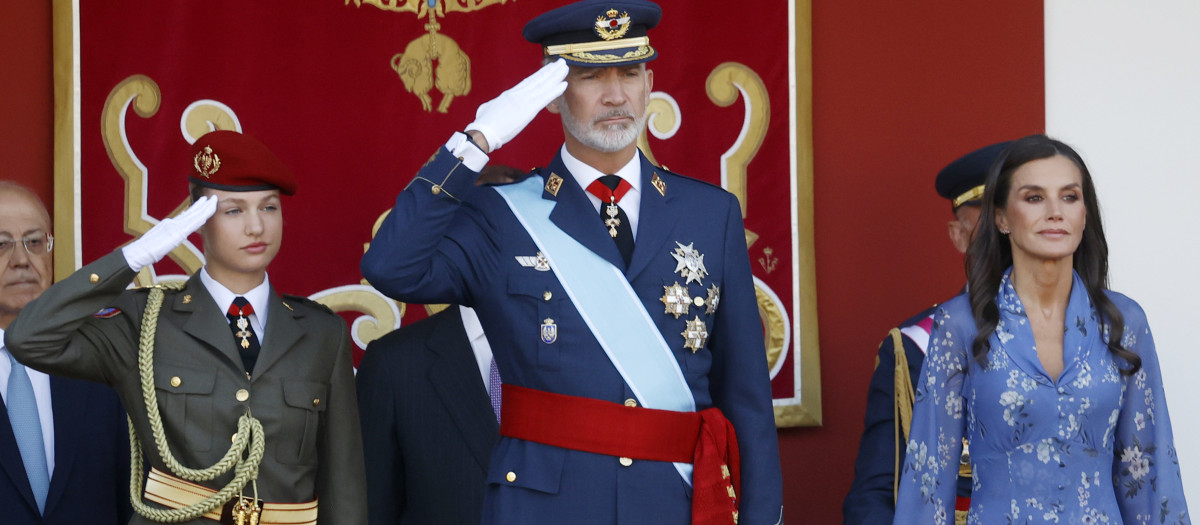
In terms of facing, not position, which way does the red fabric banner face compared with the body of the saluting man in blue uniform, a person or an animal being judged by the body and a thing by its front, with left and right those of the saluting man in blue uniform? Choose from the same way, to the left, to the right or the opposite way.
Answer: the same way

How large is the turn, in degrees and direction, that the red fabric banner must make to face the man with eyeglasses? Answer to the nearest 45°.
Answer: approximately 45° to its right

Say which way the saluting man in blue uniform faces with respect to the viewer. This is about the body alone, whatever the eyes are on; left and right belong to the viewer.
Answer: facing the viewer

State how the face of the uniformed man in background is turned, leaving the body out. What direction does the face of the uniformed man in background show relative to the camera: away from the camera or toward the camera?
toward the camera

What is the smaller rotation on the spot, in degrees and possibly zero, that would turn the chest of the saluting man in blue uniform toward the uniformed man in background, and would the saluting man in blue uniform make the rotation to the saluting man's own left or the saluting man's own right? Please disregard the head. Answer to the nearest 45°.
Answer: approximately 135° to the saluting man's own left

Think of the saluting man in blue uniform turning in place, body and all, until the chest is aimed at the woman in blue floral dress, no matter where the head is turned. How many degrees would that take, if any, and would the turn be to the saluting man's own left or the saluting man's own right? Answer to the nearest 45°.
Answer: approximately 90° to the saluting man's own left

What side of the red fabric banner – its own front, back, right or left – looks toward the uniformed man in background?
left

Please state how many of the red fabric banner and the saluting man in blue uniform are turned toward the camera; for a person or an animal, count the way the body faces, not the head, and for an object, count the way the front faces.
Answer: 2

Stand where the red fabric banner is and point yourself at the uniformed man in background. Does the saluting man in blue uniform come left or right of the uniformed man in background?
right

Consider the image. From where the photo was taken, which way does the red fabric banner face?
toward the camera

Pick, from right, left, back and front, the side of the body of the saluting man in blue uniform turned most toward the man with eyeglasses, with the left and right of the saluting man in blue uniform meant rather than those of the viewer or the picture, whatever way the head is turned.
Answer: right
